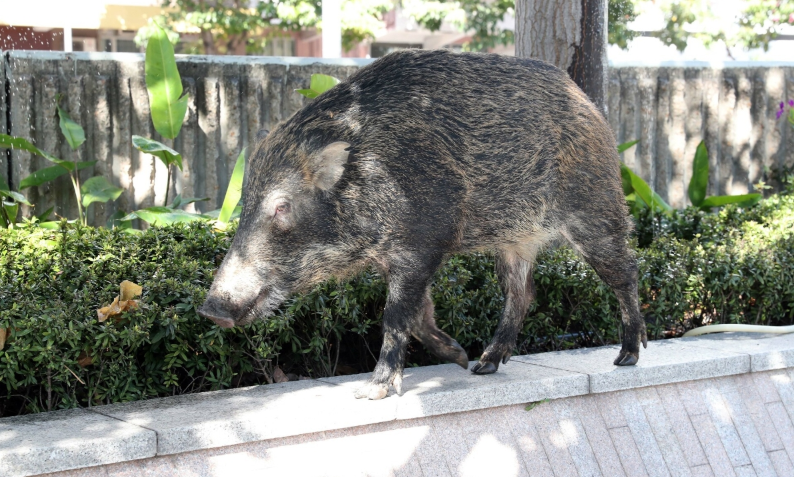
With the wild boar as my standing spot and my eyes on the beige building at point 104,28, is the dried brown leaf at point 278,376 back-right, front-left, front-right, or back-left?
front-left

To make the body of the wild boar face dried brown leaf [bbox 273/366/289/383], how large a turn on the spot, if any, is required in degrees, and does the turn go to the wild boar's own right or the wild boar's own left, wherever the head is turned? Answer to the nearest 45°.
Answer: approximately 45° to the wild boar's own right

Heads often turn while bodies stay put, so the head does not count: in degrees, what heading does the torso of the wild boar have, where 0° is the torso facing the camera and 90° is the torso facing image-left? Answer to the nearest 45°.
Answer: approximately 90°

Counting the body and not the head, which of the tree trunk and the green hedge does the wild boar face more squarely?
the green hedge

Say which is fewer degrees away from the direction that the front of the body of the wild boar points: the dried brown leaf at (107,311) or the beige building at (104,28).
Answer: the dried brown leaf

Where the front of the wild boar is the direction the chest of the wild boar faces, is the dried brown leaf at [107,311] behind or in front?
in front

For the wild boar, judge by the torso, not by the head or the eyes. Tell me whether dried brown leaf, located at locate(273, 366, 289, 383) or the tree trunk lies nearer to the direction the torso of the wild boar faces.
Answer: the dried brown leaf

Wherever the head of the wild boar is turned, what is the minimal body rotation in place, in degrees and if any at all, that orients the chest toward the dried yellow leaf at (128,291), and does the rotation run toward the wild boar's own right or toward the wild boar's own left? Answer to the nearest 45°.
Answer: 0° — it already faces it
